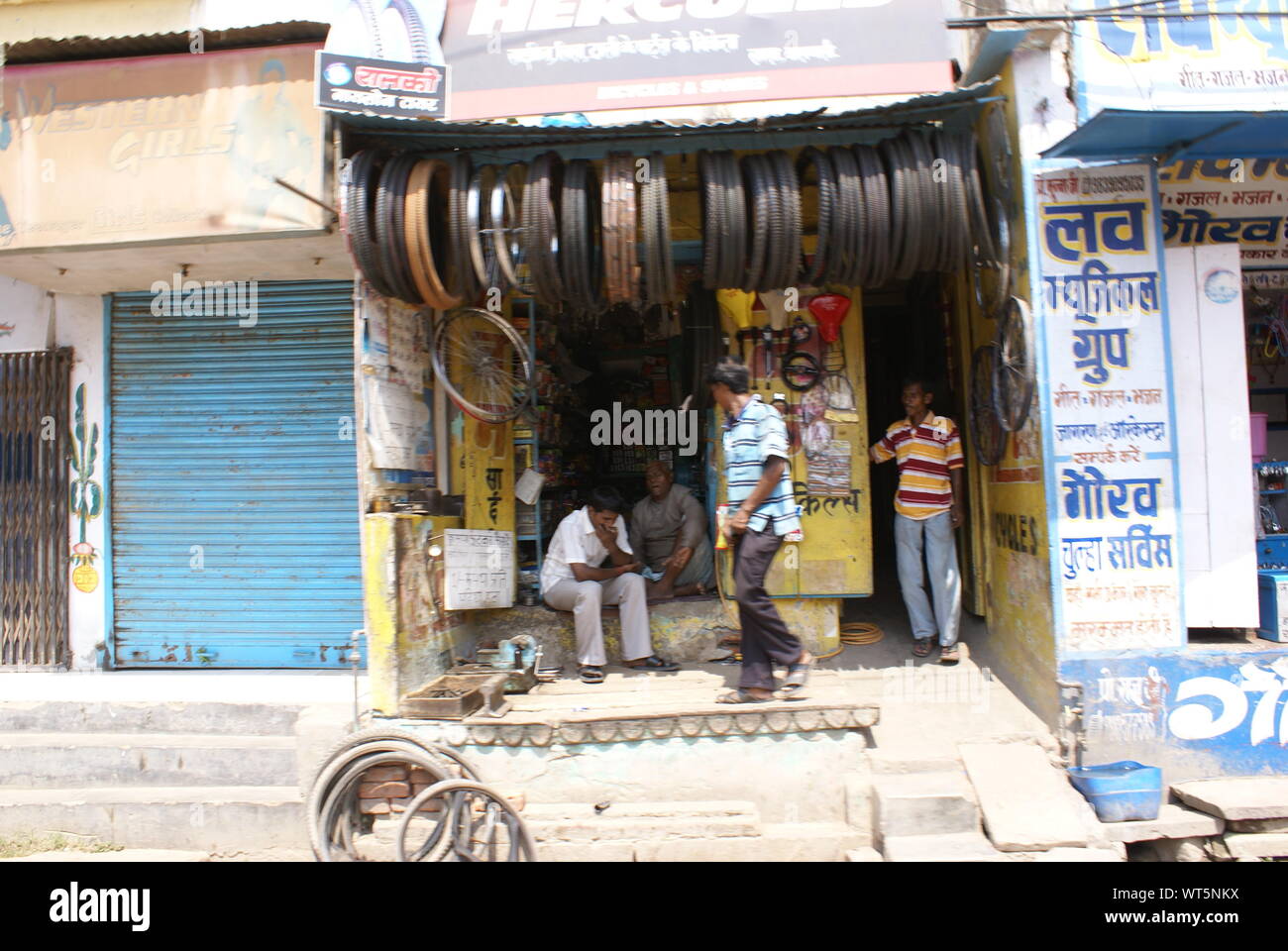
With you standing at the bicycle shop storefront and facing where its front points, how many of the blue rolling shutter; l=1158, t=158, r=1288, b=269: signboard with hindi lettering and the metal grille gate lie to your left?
1

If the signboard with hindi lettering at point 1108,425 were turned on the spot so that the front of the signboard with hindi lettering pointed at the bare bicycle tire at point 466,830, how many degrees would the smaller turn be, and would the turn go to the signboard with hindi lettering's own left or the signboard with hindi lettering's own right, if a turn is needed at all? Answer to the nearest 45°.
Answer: approximately 45° to the signboard with hindi lettering's own right

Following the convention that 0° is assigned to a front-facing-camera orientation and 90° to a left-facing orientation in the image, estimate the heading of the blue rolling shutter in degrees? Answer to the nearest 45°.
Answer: approximately 0°

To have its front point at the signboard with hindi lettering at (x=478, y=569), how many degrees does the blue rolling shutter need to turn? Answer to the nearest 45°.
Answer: approximately 45° to its left

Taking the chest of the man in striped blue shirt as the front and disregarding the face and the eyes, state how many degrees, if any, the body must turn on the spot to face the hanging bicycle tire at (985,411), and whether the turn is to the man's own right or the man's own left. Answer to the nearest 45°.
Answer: approximately 135° to the man's own right
